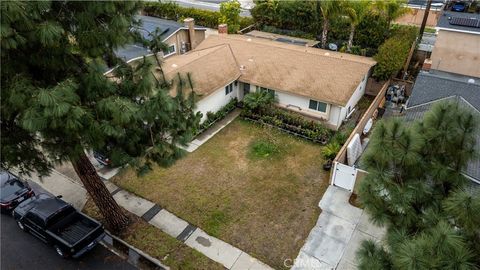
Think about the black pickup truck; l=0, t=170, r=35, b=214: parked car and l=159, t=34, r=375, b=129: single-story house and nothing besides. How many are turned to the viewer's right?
0

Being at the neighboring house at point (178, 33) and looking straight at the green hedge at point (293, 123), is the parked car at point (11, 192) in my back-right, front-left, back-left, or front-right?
front-right

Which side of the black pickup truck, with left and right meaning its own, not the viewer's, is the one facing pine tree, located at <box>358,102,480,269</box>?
back

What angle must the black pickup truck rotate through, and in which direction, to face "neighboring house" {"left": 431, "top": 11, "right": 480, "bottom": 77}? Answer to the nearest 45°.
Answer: approximately 135° to its right

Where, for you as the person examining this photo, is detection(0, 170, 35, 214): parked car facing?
facing away from the viewer and to the left of the viewer

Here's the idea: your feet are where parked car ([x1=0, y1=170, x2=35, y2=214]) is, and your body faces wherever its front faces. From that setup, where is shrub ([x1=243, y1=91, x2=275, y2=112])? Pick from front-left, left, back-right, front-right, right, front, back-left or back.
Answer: back-right

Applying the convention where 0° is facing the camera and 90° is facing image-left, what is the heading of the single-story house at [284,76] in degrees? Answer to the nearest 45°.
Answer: approximately 45°

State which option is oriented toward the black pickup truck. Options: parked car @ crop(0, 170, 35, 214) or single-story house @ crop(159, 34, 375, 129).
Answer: the single-story house

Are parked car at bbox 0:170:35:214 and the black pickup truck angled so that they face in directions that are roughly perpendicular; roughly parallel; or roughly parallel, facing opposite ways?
roughly parallel

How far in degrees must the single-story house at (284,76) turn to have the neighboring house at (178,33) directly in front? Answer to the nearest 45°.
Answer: approximately 90° to its right

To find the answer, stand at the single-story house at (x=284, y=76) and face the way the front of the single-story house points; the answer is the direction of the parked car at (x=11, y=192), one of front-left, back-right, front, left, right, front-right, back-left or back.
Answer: front

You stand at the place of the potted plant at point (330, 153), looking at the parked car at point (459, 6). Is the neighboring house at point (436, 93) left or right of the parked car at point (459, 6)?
right

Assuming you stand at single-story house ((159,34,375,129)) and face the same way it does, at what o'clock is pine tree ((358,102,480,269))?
The pine tree is roughly at 10 o'clock from the single-story house.

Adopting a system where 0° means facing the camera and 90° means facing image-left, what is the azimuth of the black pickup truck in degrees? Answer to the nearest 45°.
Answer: approximately 135°

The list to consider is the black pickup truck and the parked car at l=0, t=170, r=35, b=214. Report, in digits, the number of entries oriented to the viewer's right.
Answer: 0
